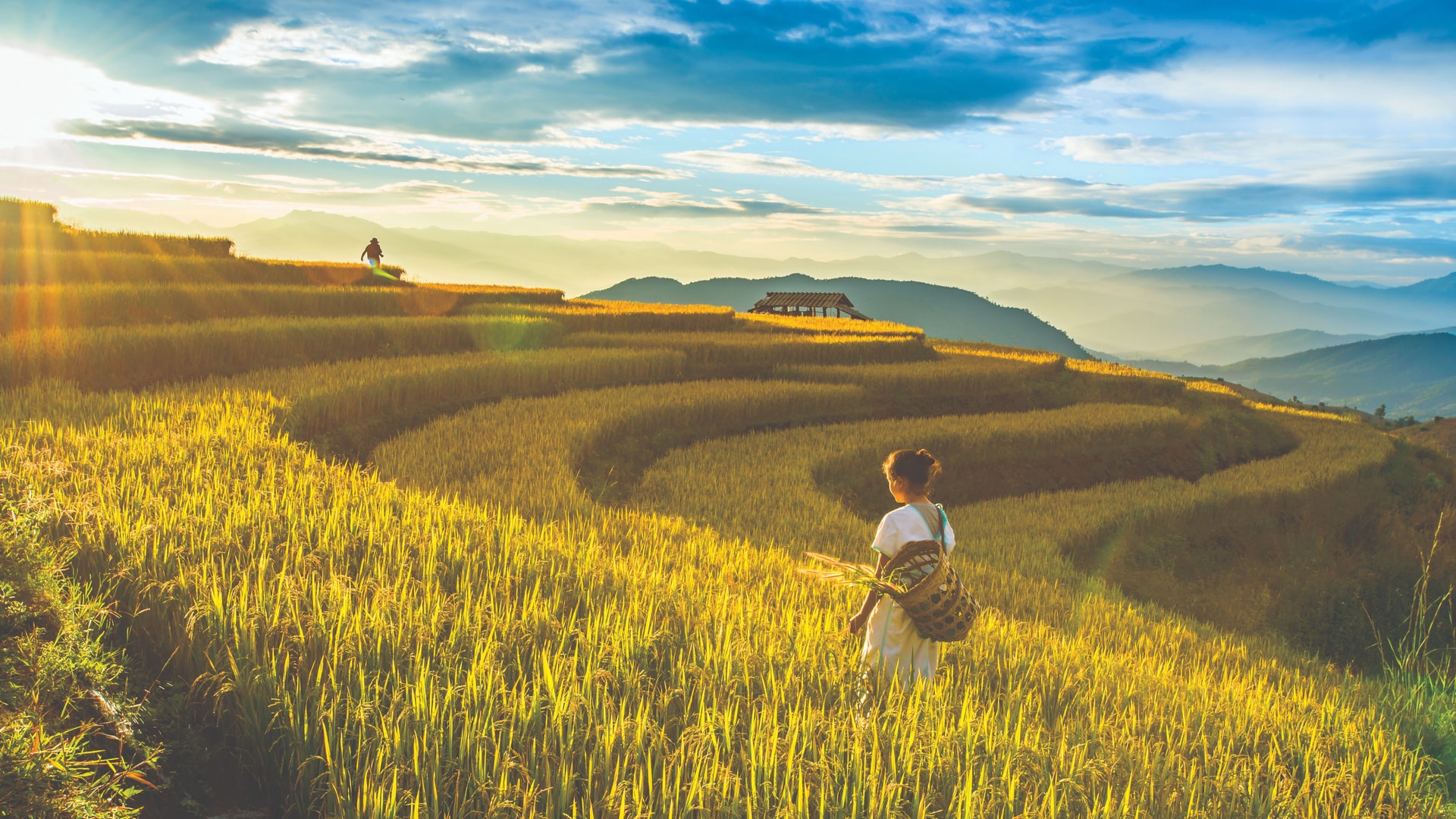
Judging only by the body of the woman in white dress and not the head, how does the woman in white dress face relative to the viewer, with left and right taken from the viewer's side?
facing away from the viewer and to the left of the viewer

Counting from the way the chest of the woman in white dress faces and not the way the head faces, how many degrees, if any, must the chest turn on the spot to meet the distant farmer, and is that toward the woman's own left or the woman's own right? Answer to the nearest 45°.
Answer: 0° — they already face them
